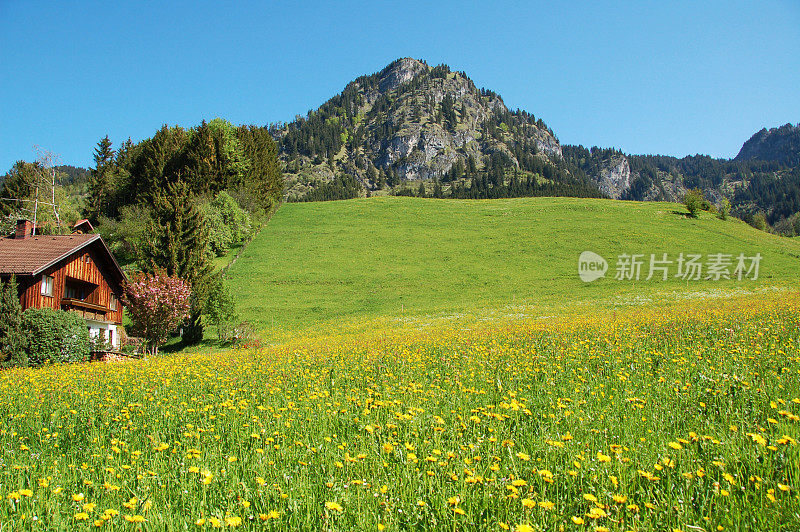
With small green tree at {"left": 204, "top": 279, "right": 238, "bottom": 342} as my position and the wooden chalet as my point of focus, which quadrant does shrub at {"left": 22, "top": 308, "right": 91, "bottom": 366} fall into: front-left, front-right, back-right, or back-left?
front-left

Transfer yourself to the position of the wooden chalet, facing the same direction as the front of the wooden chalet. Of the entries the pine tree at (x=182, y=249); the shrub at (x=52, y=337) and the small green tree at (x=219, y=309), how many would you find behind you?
0

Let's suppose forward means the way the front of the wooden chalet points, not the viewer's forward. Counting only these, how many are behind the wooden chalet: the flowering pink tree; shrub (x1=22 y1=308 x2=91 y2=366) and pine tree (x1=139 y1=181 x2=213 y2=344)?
0

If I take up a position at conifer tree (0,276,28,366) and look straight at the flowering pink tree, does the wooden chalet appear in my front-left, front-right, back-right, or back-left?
front-left

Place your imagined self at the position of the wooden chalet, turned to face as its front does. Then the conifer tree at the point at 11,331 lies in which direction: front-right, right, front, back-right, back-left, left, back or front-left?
front-right

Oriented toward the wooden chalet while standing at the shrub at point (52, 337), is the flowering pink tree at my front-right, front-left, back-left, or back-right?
front-right

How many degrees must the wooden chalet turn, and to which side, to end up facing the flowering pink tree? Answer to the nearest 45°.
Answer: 0° — it already faces it

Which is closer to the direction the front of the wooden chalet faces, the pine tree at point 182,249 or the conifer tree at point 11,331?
the pine tree

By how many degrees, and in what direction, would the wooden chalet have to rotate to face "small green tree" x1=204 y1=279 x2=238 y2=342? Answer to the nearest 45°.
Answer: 0° — it already faces it

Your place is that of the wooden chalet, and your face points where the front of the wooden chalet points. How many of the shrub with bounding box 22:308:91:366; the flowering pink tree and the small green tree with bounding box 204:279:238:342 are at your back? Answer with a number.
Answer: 0
